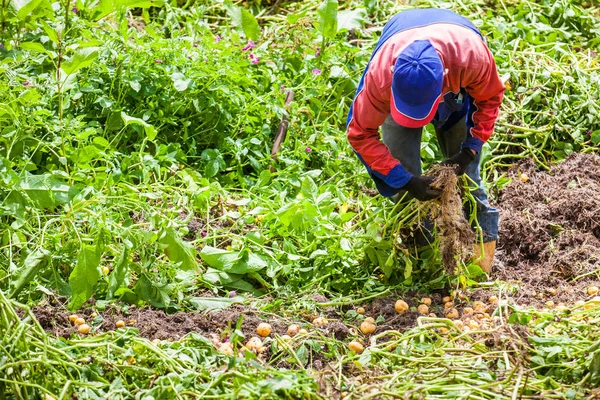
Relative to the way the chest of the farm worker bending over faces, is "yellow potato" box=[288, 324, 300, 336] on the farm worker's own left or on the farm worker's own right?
on the farm worker's own right

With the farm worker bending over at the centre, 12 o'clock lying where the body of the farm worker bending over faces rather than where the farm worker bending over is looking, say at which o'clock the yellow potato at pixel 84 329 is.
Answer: The yellow potato is roughly at 2 o'clock from the farm worker bending over.

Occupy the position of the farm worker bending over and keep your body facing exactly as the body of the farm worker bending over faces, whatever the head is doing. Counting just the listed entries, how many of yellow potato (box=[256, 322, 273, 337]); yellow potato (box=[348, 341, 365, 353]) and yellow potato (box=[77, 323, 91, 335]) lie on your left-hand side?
0

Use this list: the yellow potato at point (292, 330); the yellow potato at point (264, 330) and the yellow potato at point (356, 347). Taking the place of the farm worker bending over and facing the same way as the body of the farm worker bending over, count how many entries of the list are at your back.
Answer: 0

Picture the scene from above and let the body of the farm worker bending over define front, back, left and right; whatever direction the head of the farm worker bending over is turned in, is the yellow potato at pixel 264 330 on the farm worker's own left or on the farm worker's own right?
on the farm worker's own right

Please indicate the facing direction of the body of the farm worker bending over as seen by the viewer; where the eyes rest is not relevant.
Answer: toward the camera

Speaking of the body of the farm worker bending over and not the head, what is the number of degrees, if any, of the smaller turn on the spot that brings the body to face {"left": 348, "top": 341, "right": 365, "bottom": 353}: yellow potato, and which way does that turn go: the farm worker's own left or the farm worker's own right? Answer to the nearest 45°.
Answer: approximately 45° to the farm worker's own right
